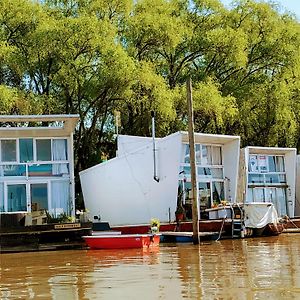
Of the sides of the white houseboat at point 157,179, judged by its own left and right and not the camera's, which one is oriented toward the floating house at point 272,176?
left

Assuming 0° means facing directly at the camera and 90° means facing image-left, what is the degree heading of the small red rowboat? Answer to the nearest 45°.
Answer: approximately 90°

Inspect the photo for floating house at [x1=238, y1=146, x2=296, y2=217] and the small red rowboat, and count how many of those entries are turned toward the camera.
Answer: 1

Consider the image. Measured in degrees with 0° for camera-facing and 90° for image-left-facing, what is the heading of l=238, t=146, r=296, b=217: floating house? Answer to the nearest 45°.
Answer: approximately 0°

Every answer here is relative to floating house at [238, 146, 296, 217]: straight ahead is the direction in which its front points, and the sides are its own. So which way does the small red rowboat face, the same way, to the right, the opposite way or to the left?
to the right

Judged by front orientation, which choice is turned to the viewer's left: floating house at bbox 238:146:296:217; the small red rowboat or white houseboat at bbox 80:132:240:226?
the small red rowboat

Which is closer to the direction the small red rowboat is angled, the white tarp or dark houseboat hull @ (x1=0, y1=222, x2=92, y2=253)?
the dark houseboat hull

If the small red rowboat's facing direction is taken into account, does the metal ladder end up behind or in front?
behind

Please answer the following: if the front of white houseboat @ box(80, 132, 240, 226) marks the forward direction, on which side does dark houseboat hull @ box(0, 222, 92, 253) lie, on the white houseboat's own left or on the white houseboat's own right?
on the white houseboat's own right
